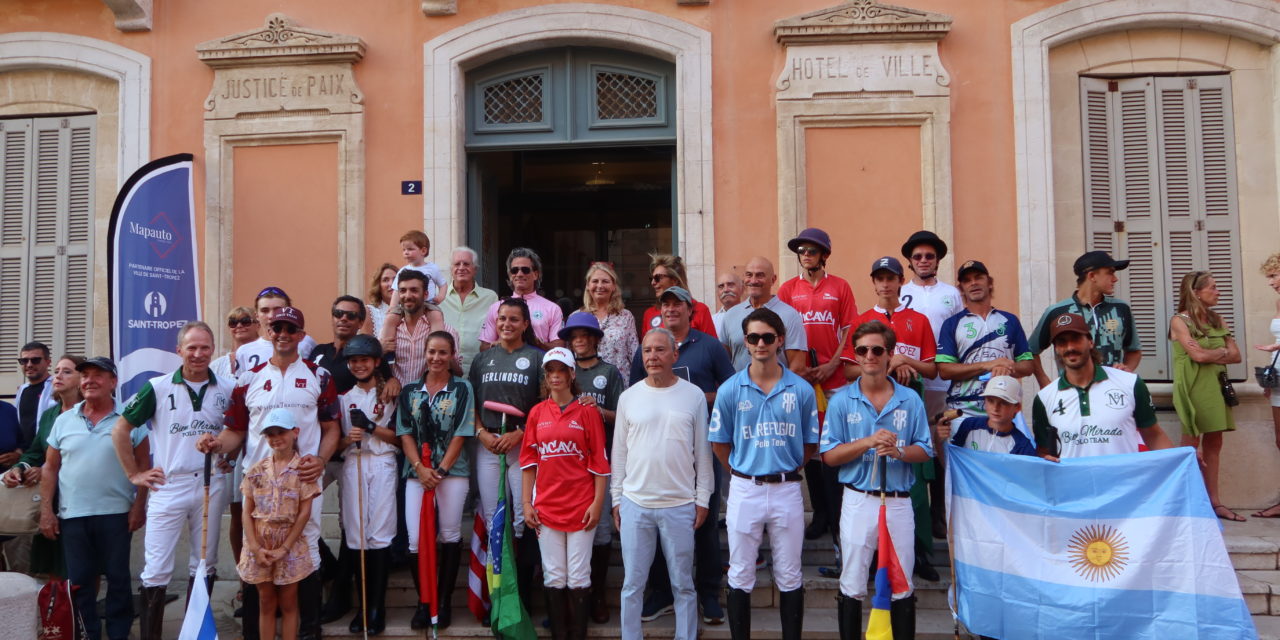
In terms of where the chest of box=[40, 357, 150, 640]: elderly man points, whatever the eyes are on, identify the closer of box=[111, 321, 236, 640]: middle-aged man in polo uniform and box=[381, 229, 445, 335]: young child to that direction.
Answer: the middle-aged man in polo uniform

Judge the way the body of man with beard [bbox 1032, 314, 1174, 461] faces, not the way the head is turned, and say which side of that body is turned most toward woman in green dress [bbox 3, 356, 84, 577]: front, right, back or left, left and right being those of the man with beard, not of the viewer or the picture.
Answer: right

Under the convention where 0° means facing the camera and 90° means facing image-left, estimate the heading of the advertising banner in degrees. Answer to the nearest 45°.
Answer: approximately 0°

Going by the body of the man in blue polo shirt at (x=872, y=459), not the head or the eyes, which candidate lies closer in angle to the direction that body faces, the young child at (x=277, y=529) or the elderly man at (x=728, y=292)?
the young child

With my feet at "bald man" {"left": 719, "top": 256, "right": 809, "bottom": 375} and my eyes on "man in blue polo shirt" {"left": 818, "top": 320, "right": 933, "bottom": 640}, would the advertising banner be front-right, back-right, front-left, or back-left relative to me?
back-right

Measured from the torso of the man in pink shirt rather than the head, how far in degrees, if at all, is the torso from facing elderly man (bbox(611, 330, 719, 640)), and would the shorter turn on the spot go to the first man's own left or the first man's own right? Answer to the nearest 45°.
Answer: approximately 45° to the first man's own left

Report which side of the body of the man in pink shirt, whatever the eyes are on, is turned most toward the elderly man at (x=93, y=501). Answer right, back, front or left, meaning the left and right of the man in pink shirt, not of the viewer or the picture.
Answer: right

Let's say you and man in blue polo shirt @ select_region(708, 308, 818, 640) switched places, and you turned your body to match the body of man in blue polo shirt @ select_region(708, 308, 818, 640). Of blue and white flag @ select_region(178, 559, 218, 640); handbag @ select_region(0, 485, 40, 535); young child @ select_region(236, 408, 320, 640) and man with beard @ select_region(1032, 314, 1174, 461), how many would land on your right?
3
